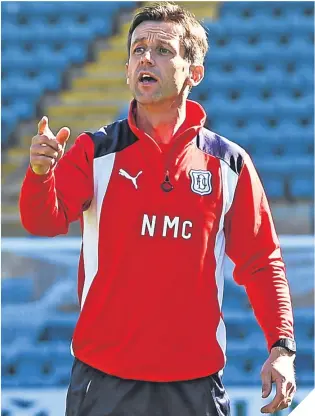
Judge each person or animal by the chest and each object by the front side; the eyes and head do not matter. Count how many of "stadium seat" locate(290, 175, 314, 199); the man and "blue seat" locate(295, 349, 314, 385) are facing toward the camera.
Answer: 3

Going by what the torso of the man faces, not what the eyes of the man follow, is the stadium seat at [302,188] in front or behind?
behind

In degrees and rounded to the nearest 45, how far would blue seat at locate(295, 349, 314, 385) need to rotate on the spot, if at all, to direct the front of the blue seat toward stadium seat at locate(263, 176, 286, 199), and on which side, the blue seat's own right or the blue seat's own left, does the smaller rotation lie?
approximately 180°

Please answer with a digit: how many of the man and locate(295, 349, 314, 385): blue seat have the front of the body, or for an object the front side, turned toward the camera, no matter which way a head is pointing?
2

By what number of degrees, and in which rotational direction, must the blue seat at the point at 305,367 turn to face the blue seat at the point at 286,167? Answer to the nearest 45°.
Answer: approximately 180°

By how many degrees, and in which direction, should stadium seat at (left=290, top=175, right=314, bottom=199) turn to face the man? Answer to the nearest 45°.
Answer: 0° — it already faces them

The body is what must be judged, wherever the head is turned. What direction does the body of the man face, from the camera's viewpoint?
toward the camera

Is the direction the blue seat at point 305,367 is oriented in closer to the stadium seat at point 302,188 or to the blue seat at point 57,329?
the blue seat

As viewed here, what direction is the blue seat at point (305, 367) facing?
toward the camera

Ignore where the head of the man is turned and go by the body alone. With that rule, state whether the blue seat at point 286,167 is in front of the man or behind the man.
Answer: behind

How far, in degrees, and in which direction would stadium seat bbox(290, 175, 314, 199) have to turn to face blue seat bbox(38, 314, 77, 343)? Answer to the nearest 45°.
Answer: approximately 45° to its right

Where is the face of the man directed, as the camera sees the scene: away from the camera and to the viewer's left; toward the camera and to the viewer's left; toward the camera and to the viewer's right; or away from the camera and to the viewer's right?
toward the camera and to the viewer's left

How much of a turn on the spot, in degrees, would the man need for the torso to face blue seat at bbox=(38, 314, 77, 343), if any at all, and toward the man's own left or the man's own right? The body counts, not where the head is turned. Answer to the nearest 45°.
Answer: approximately 180°

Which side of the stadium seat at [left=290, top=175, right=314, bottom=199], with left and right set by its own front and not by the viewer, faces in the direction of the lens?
front
